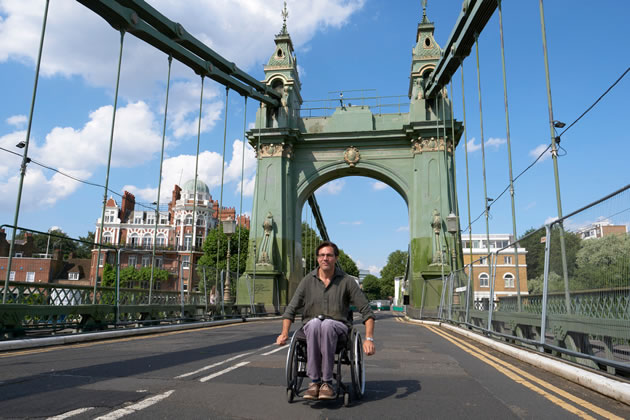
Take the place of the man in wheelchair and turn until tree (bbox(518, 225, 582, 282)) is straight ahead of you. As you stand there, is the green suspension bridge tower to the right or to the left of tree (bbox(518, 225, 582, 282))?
left

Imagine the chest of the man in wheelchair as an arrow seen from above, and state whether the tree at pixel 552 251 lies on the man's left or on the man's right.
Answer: on the man's left

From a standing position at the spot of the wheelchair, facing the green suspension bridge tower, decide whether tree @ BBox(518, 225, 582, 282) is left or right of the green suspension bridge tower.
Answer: right

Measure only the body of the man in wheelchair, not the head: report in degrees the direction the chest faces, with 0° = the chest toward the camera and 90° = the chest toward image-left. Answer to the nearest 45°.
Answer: approximately 0°

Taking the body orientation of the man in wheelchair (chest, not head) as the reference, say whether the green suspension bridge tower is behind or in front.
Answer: behind
